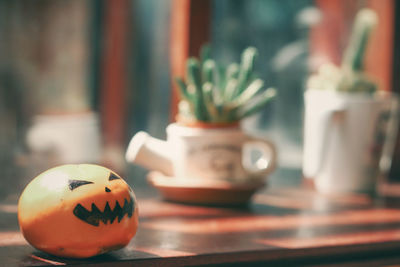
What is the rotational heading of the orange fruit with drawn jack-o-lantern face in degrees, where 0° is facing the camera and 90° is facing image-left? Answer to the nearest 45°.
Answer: approximately 315°

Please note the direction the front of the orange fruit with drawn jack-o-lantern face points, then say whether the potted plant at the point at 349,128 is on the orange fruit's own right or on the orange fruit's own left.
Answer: on the orange fruit's own left

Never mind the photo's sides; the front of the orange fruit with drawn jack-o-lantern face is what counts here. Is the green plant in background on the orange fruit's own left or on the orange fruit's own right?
on the orange fruit's own left
